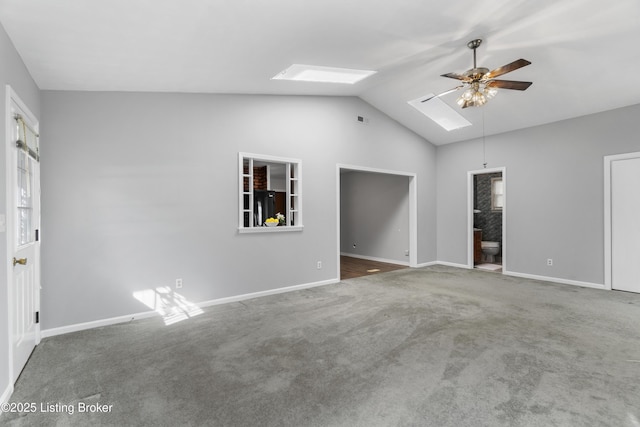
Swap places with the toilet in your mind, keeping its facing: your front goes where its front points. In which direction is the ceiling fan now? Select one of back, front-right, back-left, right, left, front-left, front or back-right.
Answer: front

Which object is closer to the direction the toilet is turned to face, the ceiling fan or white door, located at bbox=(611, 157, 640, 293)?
the ceiling fan

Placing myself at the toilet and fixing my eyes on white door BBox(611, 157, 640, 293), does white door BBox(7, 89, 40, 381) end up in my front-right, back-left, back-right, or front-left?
front-right

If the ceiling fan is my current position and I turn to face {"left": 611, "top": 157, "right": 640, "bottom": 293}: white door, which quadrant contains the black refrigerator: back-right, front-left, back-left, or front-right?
back-left

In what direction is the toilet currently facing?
toward the camera

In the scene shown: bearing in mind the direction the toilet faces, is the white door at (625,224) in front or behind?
in front

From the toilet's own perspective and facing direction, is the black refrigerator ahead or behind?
ahead

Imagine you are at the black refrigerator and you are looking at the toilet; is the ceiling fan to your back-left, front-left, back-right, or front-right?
front-right

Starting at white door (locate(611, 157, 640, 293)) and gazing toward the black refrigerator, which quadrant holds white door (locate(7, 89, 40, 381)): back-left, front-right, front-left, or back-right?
front-left

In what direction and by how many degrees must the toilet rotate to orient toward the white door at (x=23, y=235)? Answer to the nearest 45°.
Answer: approximately 45° to its right
